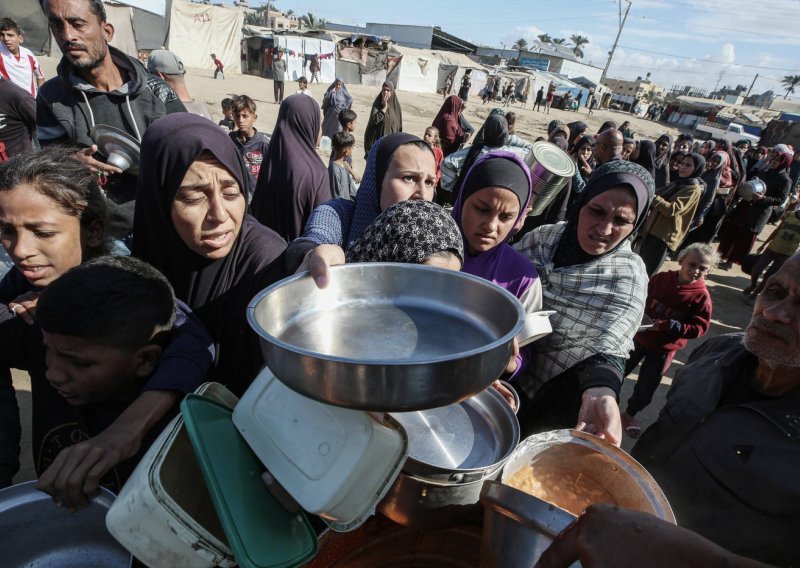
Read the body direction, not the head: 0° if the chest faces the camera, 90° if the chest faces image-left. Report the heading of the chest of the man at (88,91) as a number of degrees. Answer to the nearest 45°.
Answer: approximately 0°

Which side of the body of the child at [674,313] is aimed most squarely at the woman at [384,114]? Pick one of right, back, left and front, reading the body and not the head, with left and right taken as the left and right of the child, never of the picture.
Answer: right

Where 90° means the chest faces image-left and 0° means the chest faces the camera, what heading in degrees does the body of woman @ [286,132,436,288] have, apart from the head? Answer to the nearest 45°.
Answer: approximately 315°

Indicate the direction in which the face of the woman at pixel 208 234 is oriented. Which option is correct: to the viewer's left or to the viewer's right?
to the viewer's right

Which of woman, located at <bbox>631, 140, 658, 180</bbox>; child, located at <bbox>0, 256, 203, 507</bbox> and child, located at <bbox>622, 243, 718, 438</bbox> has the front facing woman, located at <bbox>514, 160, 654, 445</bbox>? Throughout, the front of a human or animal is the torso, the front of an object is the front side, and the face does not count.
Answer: child, located at <bbox>622, 243, 718, 438</bbox>

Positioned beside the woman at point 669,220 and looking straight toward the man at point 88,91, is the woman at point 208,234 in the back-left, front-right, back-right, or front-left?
front-left

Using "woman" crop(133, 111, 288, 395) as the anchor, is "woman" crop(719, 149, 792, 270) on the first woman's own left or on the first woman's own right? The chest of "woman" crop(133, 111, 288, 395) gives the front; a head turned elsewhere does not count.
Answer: on the first woman's own left

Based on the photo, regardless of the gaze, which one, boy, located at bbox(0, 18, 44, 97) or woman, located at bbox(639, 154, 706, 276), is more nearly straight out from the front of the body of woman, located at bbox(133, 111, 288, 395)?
the woman

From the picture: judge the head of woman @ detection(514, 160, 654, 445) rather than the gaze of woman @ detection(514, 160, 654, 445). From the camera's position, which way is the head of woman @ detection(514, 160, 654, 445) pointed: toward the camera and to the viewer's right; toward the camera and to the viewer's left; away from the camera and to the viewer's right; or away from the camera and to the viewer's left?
toward the camera and to the viewer's left

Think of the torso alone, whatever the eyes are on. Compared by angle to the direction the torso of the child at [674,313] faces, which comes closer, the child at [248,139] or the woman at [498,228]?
the woman
